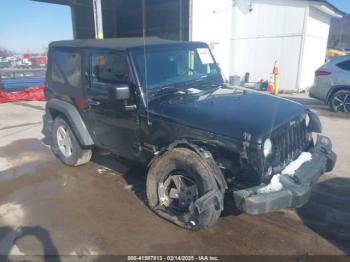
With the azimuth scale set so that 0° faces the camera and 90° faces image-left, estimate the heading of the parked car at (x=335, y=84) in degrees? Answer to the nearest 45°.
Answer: approximately 270°

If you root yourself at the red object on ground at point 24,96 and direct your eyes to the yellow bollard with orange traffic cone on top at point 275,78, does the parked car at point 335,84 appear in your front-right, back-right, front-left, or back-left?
front-right

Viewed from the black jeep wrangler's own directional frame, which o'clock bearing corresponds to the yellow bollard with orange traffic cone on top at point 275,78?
The yellow bollard with orange traffic cone on top is roughly at 8 o'clock from the black jeep wrangler.

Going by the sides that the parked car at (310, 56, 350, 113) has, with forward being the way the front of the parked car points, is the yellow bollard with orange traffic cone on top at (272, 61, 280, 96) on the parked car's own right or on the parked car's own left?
on the parked car's own left

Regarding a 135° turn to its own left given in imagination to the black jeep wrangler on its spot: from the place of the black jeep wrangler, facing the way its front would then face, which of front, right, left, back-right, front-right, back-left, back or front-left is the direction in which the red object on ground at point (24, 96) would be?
front-left

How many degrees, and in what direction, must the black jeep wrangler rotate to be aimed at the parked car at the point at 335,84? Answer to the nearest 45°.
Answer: approximately 90° to its left
